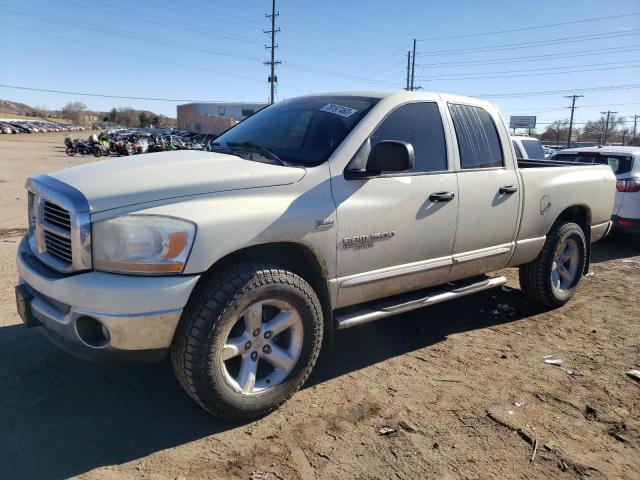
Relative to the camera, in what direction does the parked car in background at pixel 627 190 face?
facing away from the viewer and to the right of the viewer

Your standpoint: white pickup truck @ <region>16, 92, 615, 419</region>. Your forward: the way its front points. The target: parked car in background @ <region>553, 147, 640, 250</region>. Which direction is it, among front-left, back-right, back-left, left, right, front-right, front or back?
back

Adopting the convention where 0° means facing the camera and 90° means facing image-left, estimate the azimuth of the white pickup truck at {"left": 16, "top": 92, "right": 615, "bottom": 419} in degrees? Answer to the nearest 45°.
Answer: approximately 45°

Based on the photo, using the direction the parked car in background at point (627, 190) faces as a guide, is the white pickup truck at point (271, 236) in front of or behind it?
behind

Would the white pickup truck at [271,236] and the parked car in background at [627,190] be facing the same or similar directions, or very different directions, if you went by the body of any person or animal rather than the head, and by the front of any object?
very different directions
